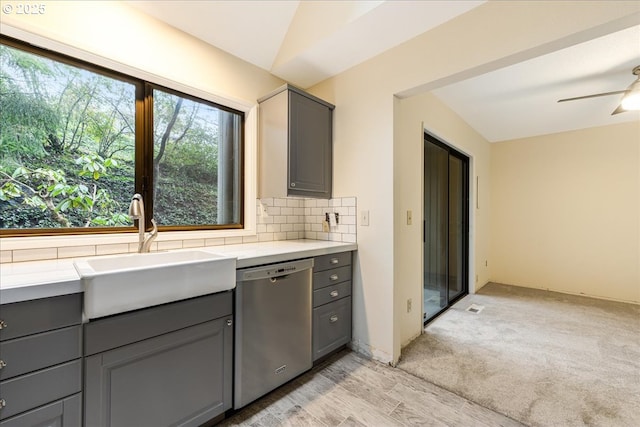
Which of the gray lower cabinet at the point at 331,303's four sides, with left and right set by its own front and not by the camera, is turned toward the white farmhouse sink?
right

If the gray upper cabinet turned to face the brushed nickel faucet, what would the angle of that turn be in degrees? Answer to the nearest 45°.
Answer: approximately 90° to its right

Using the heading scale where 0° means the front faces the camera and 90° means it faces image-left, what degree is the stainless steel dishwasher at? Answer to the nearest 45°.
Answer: approximately 315°

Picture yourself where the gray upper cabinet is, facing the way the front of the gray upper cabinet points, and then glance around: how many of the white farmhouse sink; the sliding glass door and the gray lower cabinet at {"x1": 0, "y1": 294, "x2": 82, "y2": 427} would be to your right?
2

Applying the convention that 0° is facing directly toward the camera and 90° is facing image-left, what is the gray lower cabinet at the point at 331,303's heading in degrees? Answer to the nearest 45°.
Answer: approximately 315°

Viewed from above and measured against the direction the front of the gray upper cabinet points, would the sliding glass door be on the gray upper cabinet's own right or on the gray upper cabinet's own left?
on the gray upper cabinet's own left

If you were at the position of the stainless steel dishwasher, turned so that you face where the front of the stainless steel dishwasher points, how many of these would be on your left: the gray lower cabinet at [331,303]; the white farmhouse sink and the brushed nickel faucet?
1

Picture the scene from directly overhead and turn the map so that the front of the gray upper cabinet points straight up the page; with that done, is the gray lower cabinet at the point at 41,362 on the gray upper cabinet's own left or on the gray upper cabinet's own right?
on the gray upper cabinet's own right

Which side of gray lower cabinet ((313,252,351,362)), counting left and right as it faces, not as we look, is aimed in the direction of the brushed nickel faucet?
right

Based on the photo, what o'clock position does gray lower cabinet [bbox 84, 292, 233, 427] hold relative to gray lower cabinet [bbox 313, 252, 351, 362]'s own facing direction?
gray lower cabinet [bbox 84, 292, 233, 427] is roughly at 3 o'clock from gray lower cabinet [bbox 313, 252, 351, 362].

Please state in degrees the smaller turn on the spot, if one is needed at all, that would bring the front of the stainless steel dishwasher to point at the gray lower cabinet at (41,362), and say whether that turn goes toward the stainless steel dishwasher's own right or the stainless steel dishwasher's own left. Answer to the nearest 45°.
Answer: approximately 90° to the stainless steel dishwasher's own right
